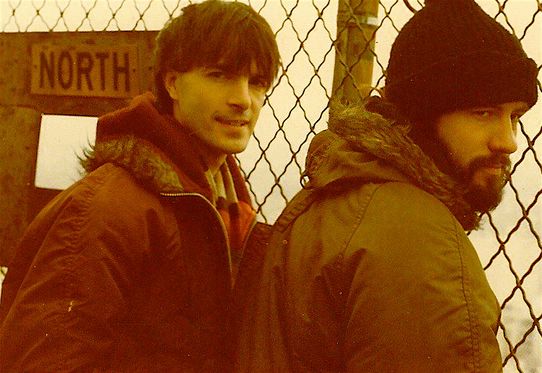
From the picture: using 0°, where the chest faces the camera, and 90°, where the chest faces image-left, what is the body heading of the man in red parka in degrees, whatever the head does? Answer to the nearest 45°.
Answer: approximately 315°

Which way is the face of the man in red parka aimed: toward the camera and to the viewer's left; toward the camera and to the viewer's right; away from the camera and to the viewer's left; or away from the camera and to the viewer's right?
toward the camera and to the viewer's right

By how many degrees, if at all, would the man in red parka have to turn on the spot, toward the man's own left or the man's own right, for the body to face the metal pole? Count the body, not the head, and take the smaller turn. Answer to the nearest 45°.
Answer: approximately 90° to the man's own left
